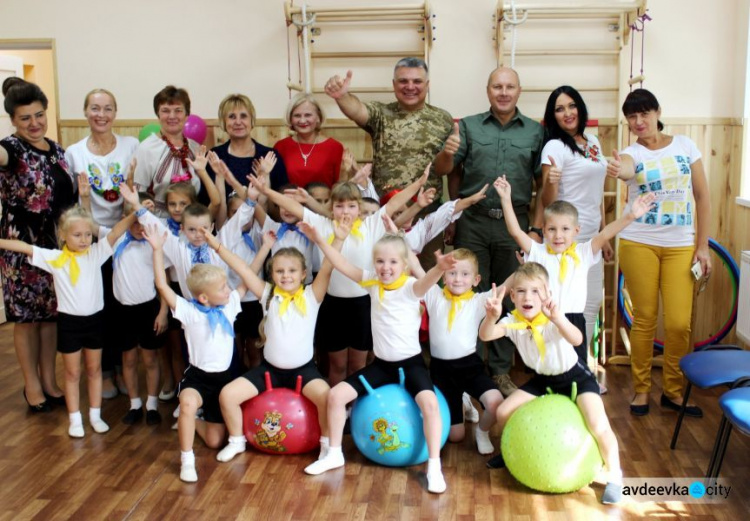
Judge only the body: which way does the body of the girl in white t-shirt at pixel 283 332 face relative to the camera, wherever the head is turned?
toward the camera

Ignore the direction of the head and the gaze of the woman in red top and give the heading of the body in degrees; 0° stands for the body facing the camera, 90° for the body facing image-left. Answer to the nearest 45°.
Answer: approximately 0°

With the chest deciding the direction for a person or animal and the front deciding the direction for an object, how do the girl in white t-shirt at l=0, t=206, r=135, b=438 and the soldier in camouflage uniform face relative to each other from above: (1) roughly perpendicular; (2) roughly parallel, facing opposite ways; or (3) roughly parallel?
roughly parallel

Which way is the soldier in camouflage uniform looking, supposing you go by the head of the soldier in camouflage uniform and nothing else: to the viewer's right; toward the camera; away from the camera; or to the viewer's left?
toward the camera

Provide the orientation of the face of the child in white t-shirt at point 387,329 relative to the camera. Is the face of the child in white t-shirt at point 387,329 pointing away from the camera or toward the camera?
toward the camera

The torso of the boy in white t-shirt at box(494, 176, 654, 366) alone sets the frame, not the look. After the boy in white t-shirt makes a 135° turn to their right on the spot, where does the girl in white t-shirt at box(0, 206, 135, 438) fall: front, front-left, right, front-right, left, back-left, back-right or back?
front-left

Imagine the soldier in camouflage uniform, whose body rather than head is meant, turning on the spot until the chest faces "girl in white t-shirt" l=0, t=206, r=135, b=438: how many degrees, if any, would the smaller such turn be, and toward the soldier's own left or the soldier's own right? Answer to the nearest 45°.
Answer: approximately 45° to the soldier's own right

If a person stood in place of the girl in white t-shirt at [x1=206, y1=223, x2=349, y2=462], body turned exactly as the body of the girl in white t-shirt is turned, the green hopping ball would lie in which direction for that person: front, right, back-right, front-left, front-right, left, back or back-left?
front-left

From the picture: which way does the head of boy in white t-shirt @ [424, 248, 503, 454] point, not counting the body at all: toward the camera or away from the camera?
toward the camera

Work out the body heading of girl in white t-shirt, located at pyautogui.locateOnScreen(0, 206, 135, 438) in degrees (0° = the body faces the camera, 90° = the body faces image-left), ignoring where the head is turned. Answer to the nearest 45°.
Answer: approximately 0°

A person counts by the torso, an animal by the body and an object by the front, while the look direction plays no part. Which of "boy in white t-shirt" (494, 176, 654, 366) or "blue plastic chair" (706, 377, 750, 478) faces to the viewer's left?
the blue plastic chair

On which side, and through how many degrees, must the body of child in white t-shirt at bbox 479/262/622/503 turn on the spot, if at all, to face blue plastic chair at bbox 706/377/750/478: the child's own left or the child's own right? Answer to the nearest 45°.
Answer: approximately 90° to the child's own left

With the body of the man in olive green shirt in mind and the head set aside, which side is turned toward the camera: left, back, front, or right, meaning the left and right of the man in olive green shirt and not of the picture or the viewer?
front

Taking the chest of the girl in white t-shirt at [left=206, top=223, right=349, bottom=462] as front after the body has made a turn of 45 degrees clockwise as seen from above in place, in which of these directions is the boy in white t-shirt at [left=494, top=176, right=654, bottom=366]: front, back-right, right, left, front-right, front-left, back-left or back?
back-left

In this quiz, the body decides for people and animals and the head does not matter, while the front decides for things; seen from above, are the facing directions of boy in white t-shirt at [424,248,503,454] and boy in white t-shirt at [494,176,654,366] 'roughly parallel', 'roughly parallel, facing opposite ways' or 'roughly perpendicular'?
roughly parallel
